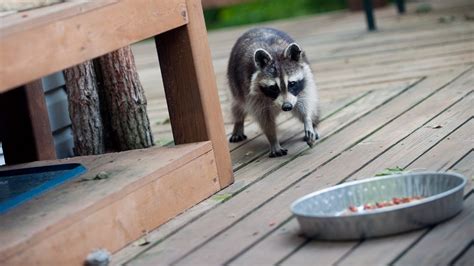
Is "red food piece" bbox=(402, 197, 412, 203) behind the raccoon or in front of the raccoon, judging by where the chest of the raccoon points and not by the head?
in front

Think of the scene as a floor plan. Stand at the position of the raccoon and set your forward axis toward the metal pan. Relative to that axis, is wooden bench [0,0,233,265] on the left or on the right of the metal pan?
right

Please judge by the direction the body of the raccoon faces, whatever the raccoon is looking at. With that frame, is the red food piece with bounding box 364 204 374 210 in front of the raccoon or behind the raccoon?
in front

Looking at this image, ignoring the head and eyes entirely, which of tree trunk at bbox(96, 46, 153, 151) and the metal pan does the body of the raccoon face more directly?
the metal pan

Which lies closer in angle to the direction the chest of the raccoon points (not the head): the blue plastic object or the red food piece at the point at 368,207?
the red food piece

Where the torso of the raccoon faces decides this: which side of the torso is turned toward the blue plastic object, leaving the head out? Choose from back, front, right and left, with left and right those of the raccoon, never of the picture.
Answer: right

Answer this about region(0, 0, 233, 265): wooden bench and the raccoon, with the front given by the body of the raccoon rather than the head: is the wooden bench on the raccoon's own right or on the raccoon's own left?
on the raccoon's own right

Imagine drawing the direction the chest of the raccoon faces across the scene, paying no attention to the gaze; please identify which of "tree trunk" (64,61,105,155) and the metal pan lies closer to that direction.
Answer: the metal pan

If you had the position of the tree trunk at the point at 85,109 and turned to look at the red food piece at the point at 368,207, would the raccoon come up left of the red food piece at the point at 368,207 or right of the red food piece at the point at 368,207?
left

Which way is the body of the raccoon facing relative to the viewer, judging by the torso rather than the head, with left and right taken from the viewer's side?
facing the viewer and to the right of the viewer
